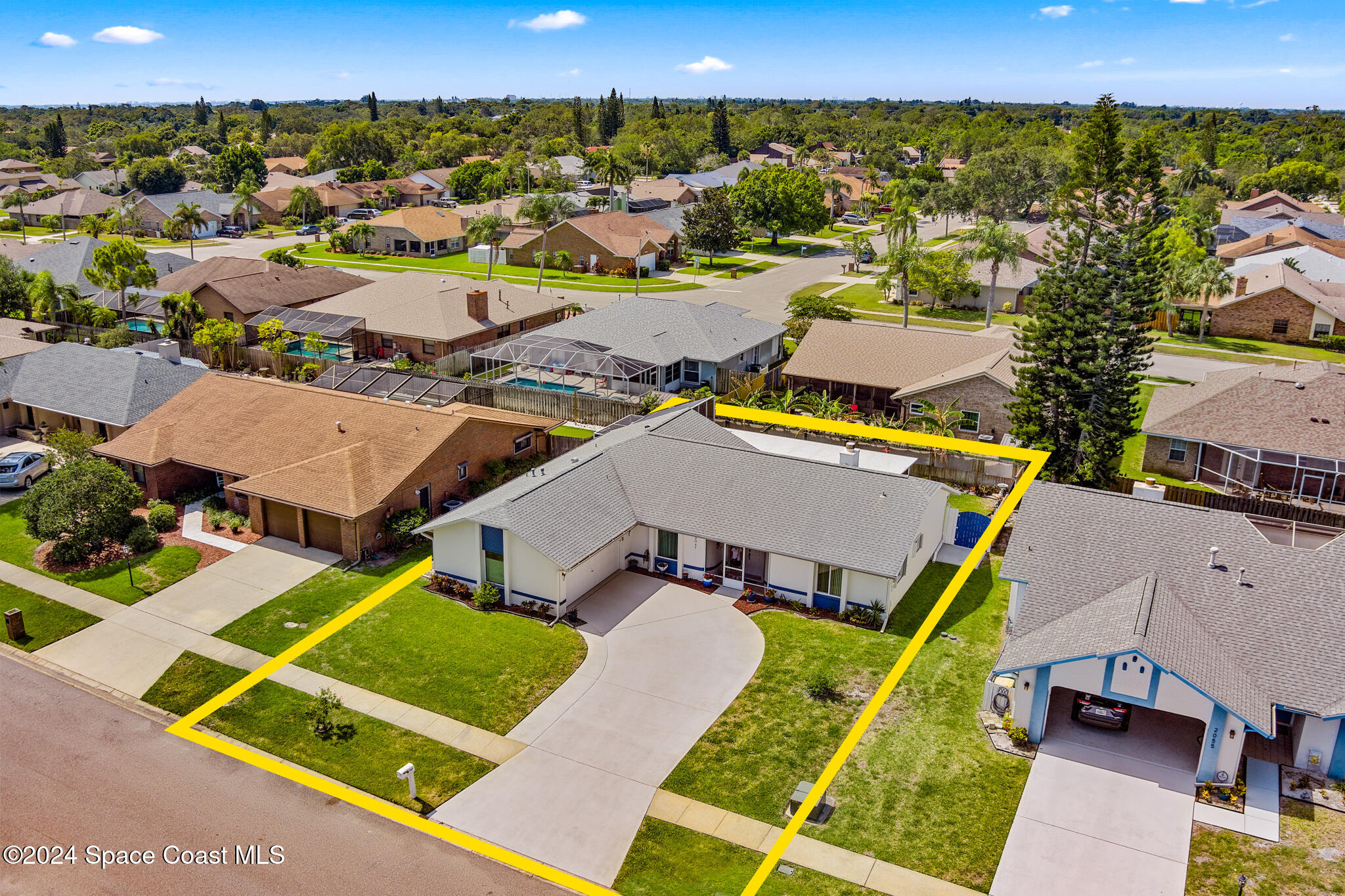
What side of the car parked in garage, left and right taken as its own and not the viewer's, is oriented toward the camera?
back

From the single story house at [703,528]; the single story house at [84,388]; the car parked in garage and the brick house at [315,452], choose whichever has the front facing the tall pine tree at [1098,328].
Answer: the car parked in garage

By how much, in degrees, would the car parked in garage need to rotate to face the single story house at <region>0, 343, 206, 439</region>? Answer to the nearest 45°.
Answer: approximately 90° to its left

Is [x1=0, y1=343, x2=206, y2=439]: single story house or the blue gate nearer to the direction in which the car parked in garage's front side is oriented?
the blue gate

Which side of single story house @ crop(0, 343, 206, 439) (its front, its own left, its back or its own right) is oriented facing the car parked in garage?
left

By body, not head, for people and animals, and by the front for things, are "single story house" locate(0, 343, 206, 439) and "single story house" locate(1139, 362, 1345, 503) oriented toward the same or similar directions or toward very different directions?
very different directions

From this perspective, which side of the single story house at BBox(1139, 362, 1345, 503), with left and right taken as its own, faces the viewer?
back

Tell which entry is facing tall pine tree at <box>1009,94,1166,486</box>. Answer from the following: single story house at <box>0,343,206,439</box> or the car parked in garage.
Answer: the car parked in garage

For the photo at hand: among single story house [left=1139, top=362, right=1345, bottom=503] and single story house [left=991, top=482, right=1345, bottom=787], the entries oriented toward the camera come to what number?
1

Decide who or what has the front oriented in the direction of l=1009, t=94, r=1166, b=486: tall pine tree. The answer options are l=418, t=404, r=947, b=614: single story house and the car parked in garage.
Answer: the car parked in garage

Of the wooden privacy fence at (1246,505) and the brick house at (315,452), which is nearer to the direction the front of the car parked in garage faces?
the wooden privacy fence

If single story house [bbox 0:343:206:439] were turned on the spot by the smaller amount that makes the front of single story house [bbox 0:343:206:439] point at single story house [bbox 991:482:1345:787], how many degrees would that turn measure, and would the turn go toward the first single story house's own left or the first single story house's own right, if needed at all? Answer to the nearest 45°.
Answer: approximately 90° to the first single story house's own left

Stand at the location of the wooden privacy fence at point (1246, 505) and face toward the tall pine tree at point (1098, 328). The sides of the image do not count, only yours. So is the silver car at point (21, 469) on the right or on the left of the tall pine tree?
left

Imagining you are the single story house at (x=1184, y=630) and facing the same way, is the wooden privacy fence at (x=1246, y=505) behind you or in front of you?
behind
